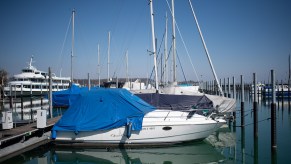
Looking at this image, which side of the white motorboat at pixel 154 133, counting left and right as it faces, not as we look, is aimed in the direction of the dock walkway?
back

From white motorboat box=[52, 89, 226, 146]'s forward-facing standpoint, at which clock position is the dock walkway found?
The dock walkway is roughly at 6 o'clock from the white motorboat.

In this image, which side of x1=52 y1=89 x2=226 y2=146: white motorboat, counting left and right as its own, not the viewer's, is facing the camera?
right
